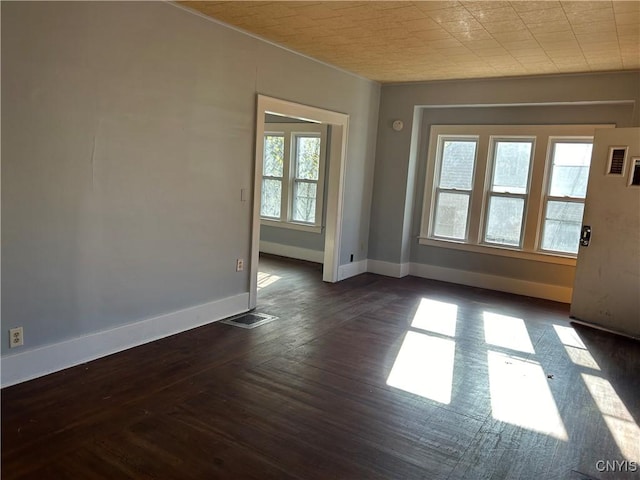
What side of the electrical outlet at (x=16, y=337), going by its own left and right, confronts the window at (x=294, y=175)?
left

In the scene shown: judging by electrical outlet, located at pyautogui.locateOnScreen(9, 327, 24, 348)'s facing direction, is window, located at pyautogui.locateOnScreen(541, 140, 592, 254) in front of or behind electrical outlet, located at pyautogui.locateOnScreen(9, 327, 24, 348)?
in front

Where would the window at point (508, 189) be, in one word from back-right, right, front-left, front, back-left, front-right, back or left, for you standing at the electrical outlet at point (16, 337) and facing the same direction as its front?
front-left

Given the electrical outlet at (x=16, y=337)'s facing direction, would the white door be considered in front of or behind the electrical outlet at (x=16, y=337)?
in front

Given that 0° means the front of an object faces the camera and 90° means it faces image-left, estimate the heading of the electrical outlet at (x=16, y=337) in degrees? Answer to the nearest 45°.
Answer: approximately 315°

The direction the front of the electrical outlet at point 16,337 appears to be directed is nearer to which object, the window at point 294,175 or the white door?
the white door

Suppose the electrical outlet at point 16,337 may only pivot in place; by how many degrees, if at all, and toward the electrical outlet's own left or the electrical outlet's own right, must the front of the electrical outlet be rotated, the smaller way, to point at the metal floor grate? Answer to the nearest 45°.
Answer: approximately 45° to the electrical outlet's own left
